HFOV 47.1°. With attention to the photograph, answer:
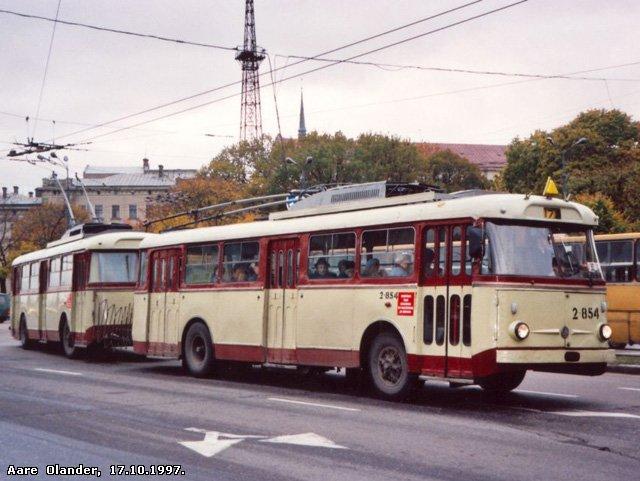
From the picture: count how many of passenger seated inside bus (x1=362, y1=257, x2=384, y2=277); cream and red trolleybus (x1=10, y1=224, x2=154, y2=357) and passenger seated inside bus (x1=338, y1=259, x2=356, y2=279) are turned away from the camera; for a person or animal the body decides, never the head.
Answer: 0

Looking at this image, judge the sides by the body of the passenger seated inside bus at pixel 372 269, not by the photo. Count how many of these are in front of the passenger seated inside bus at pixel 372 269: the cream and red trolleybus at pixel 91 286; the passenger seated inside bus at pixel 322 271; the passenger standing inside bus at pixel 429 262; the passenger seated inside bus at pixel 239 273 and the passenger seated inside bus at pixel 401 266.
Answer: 2

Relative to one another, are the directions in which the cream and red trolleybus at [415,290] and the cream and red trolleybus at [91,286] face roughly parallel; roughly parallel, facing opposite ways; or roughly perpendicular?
roughly parallel

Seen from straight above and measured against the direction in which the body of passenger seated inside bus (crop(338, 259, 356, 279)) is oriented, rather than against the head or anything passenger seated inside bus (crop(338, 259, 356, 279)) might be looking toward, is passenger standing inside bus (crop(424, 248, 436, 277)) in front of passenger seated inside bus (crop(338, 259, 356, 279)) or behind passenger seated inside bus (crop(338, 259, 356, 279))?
in front

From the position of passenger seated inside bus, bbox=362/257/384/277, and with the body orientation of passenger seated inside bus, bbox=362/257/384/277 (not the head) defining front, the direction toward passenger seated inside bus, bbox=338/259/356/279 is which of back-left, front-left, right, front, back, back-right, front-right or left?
back

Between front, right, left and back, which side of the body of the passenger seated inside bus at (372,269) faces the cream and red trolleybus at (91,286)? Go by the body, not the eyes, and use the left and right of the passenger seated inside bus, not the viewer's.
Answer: back

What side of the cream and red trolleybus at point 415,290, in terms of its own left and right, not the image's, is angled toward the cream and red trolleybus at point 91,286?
back

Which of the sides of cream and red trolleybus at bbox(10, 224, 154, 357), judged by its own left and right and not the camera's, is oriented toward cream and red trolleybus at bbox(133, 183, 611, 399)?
front

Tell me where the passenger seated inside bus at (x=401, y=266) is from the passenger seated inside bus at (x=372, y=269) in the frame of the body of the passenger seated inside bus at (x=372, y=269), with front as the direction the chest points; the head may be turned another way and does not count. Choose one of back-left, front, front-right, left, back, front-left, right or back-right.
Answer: front

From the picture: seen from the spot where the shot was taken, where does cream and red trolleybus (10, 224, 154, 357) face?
facing the viewer and to the right of the viewer

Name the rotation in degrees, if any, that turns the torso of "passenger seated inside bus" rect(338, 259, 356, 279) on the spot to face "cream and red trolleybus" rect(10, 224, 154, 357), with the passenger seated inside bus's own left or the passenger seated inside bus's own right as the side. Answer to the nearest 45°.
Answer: approximately 180°
